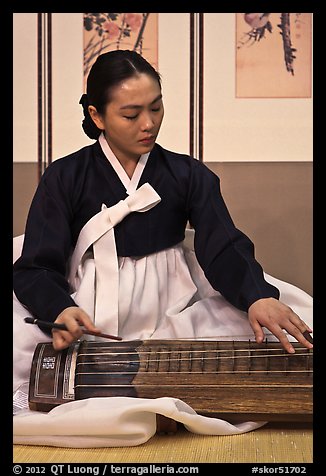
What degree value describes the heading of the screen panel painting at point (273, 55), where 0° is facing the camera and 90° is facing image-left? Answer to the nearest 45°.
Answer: approximately 0°

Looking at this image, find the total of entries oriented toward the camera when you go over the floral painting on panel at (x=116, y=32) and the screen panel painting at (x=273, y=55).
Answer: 2

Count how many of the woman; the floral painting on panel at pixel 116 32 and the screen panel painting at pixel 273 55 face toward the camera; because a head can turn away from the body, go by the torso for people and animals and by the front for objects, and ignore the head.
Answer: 3

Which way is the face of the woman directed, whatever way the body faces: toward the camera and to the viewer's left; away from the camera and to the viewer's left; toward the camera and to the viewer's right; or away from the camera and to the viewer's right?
toward the camera and to the viewer's right
